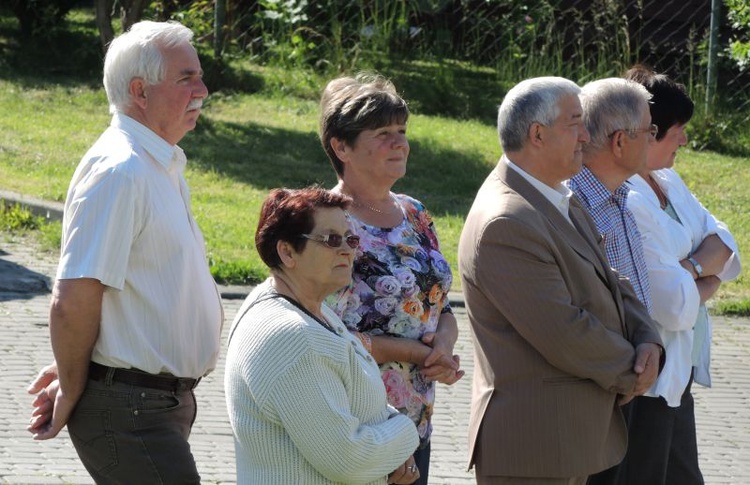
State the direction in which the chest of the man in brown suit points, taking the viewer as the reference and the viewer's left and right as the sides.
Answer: facing to the right of the viewer

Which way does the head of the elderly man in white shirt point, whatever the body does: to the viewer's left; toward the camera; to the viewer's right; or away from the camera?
to the viewer's right

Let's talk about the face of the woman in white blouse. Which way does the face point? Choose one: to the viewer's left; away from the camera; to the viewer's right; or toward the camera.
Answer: to the viewer's right

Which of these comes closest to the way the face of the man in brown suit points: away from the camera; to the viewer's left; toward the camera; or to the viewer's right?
to the viewer's right

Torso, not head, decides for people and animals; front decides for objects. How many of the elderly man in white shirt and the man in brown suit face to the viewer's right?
2

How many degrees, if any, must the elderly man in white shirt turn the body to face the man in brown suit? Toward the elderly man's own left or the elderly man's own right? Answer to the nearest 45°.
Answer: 0° — they already face them

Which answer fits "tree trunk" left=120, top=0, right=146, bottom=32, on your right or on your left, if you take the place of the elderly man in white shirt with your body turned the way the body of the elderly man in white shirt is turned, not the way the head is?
on your left

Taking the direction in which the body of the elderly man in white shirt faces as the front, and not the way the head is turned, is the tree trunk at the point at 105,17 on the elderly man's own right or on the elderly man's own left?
on the elderly man's own left

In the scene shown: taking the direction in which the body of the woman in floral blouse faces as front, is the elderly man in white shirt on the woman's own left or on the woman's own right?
on the woman's own right

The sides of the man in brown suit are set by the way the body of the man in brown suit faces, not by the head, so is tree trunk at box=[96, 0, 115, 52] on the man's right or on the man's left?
on the man's left

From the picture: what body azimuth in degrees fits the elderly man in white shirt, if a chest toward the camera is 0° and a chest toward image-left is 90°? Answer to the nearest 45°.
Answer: approximately 270°
